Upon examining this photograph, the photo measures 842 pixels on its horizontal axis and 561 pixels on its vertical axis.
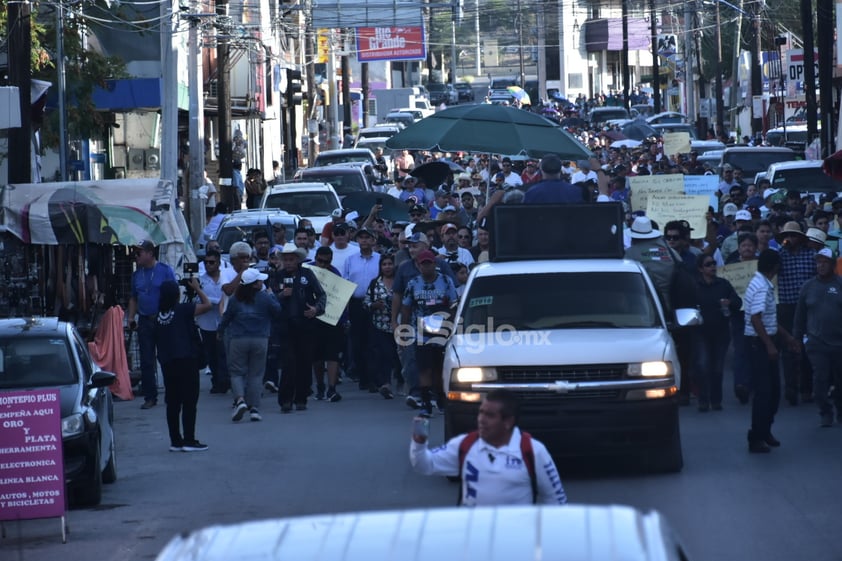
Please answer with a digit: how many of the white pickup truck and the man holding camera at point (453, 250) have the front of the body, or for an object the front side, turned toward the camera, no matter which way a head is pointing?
2

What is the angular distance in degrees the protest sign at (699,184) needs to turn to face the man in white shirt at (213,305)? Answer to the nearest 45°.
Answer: approximately 45° to its right

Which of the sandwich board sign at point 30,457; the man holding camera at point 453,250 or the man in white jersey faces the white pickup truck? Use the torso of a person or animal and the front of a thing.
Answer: the man holding camera

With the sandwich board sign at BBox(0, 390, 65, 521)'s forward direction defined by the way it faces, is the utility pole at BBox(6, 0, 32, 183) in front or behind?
behind

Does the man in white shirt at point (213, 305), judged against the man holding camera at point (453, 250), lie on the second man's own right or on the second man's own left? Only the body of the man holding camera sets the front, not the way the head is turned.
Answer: on the second man's own right

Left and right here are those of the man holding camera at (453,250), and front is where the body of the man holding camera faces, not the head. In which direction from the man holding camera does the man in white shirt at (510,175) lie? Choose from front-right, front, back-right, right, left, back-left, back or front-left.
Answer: back

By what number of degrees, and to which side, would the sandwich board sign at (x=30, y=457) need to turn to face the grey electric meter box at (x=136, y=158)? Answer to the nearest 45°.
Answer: approximately 180°

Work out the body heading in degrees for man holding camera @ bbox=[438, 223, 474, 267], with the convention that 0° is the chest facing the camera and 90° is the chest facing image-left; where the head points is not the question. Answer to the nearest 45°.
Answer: approximately 0°

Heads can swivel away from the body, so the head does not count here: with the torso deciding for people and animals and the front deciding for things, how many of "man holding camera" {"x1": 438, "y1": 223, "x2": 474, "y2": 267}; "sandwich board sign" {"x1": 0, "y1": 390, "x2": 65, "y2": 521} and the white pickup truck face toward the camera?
3

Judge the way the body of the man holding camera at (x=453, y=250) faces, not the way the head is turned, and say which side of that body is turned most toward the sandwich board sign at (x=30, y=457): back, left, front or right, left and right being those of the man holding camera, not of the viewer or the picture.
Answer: front

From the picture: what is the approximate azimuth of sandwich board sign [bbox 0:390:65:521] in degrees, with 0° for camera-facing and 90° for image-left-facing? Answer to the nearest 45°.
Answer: approximately 0°
